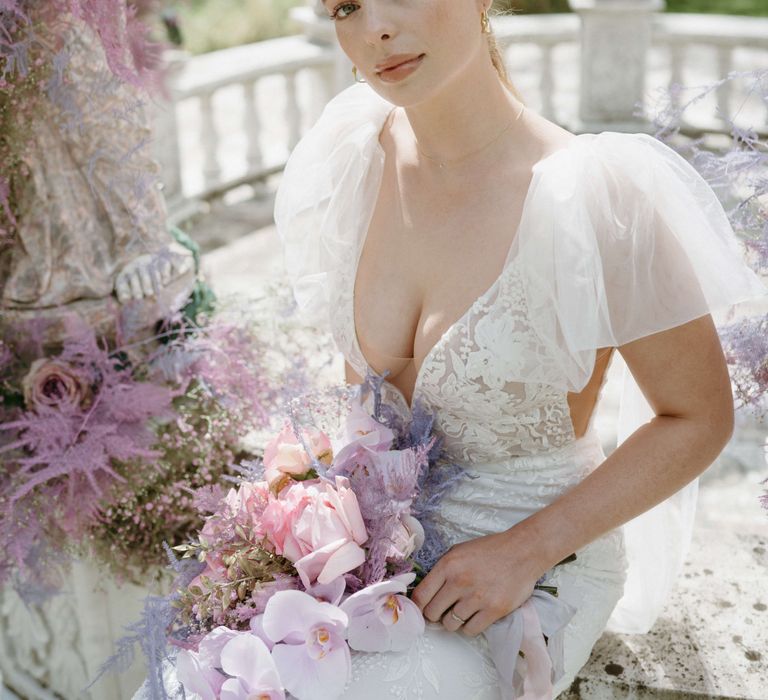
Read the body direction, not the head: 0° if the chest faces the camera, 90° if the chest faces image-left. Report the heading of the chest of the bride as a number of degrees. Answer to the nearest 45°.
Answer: approximately 45°

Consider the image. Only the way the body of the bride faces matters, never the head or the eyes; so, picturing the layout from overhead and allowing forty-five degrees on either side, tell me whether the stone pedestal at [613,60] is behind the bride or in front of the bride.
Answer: behind

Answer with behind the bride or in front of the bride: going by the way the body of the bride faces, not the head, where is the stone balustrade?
behind
